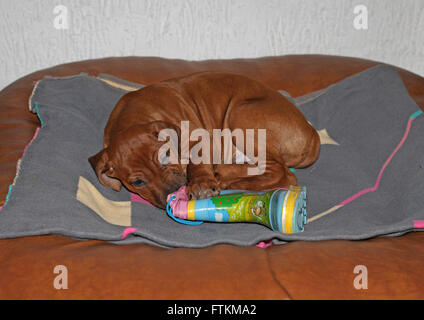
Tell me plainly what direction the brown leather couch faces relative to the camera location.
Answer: facing the viewer
